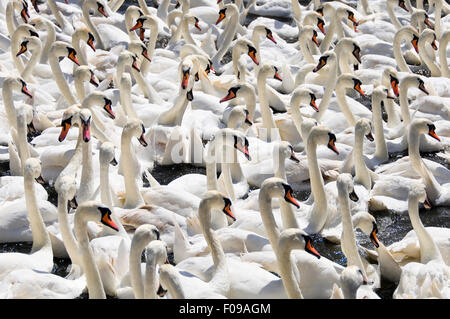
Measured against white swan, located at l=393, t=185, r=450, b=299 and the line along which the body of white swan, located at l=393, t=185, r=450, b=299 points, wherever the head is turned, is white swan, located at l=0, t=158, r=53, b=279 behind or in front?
behind
